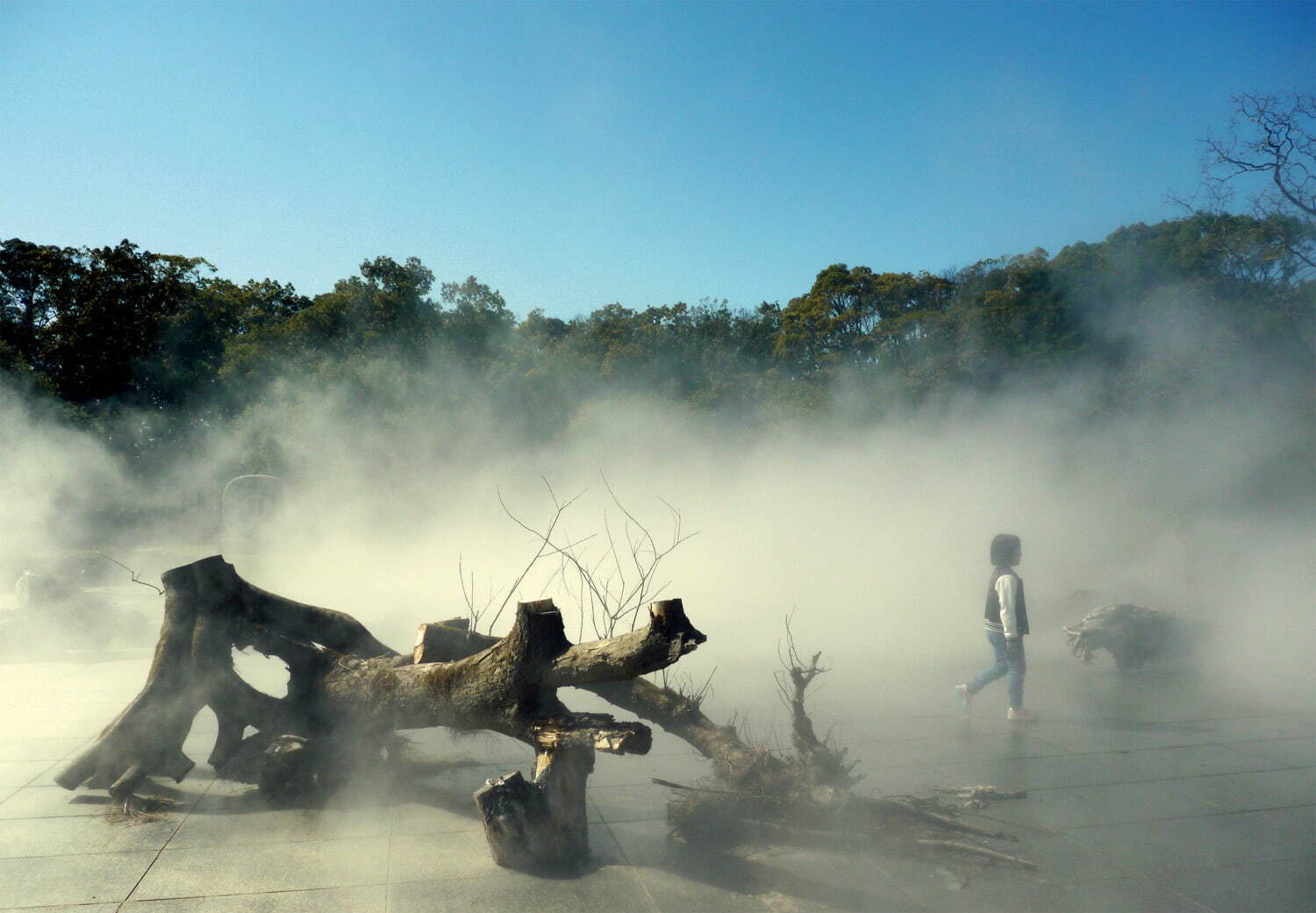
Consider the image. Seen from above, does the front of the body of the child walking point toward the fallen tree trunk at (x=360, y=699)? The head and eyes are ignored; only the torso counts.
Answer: no

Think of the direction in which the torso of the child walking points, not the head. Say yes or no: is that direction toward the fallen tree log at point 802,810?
no

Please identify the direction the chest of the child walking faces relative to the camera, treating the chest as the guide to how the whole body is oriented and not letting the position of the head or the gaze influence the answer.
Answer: to the viewer's right

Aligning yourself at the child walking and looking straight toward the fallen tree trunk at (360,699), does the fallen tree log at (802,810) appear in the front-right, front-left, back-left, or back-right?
front-left
